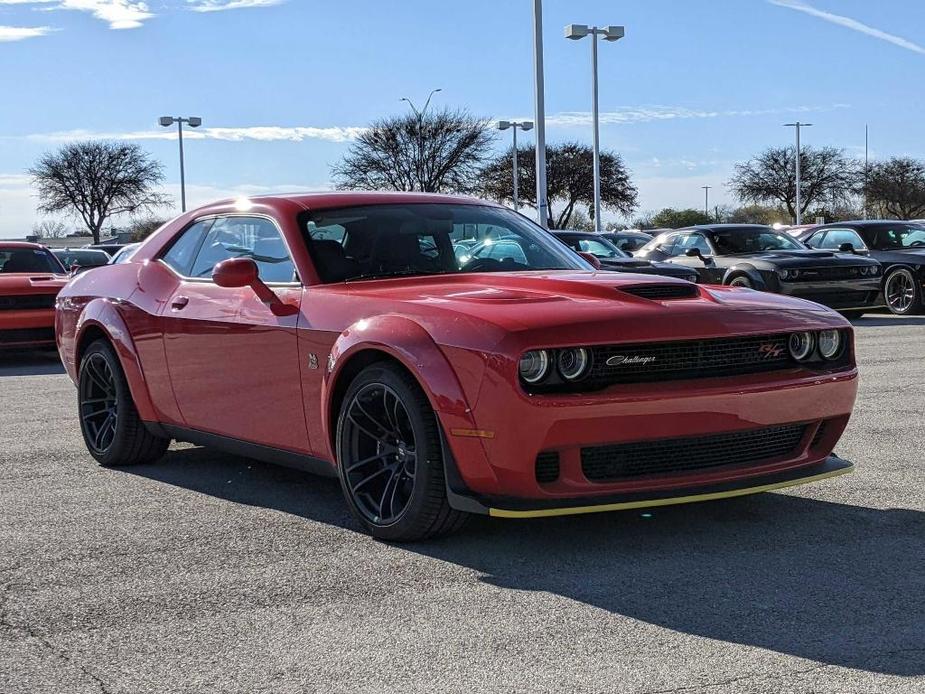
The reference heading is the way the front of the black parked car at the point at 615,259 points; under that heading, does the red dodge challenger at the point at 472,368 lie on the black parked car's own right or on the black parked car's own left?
on the black parked car's own right

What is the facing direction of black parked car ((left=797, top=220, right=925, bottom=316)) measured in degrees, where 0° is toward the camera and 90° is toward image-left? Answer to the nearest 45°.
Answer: approximately 315°

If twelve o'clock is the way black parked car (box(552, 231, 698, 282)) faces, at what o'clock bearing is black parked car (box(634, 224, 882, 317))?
black parked car (box(634, 224, 882, 317)) is roughly at 11 o'clock from black parked car (box(552, 231, 698, 282)).

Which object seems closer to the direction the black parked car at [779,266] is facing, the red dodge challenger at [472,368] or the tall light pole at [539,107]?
the red dodge challenger

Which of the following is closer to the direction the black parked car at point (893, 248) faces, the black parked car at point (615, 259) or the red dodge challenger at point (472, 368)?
the red dodge challenger

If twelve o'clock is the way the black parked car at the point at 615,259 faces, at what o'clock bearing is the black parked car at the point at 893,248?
the black parked car at the point at 893,248 is roughly at 10 o'clock from the black parked car at the point at 615,259.

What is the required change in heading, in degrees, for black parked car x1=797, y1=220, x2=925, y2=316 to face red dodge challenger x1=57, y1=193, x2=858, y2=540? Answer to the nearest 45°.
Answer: approximately 45° to its right

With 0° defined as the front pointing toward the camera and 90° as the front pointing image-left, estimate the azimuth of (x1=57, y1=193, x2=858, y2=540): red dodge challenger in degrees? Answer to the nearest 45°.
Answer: approximately 315°

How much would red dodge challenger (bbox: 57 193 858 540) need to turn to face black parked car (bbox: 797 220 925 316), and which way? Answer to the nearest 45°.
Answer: approximately 90° to its left

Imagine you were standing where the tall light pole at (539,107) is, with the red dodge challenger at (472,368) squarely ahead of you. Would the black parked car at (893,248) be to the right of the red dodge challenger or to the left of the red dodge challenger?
left

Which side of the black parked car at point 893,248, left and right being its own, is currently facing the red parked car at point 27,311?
right

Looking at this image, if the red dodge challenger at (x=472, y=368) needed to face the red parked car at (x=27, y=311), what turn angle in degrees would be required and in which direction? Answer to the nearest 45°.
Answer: approximately 180°
